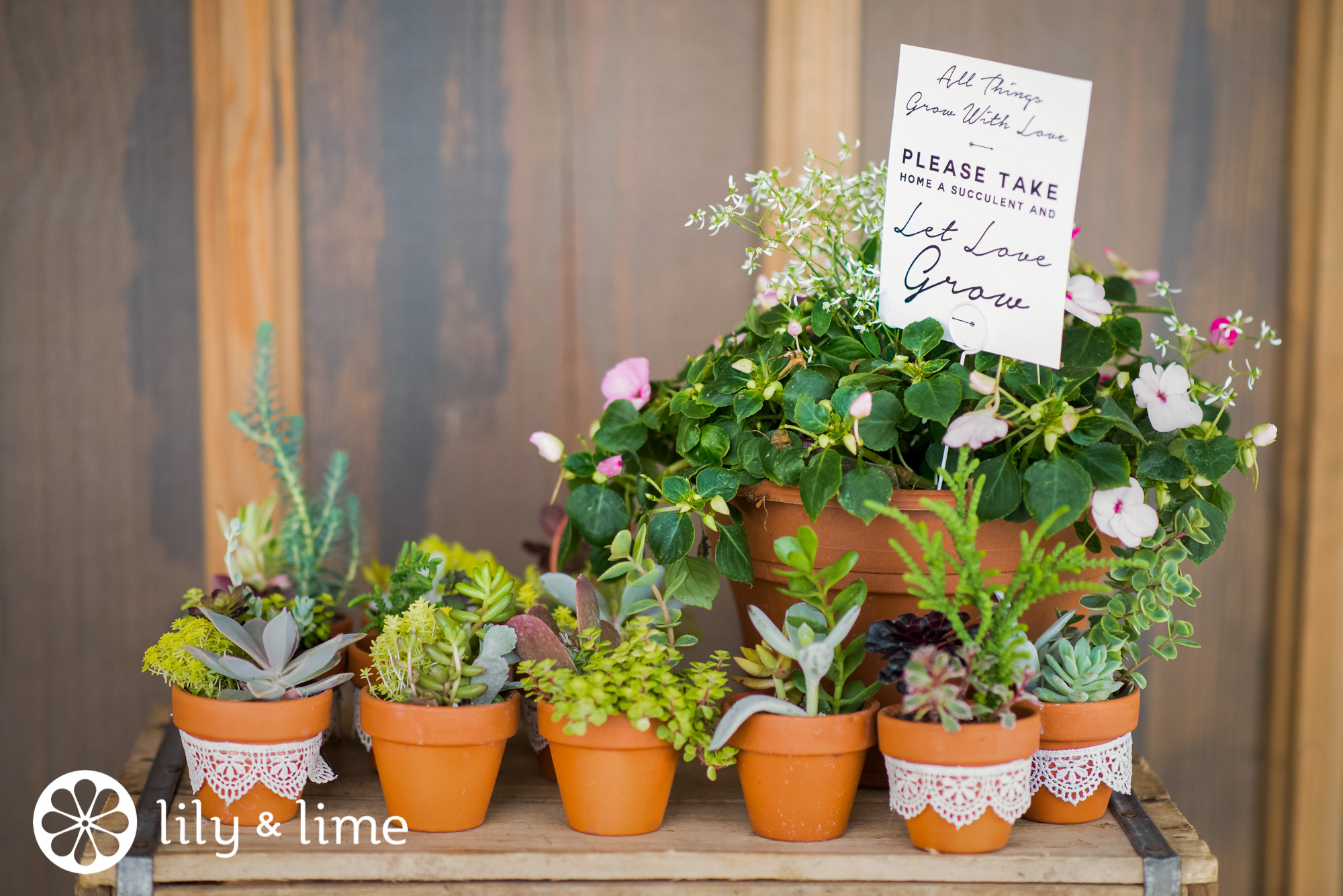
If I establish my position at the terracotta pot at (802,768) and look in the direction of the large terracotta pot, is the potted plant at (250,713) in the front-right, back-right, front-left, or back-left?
back-left

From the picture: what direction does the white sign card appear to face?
toward the camera
